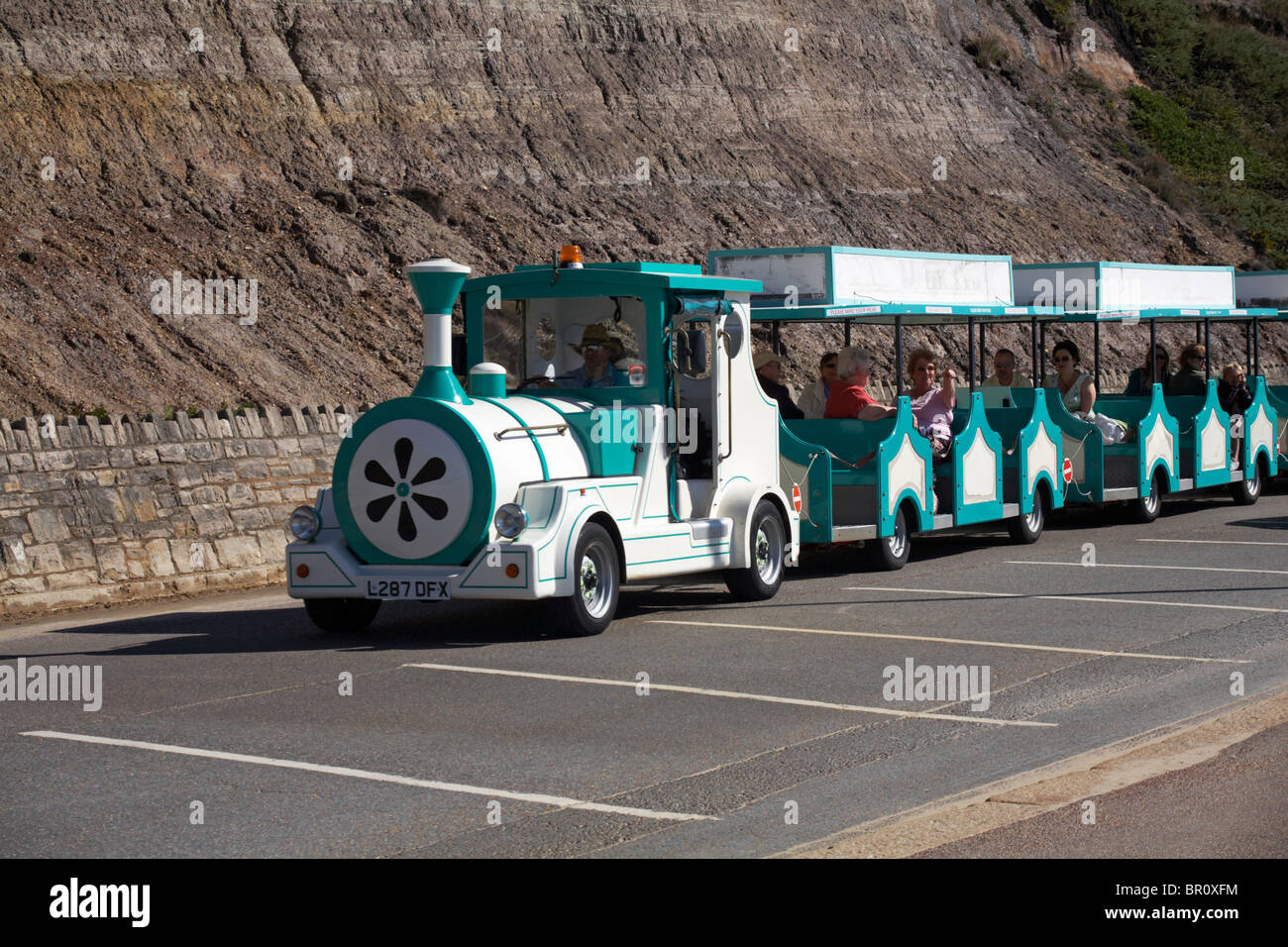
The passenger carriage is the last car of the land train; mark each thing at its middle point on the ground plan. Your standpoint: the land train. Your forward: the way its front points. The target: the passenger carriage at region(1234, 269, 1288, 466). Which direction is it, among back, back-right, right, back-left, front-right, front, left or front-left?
back

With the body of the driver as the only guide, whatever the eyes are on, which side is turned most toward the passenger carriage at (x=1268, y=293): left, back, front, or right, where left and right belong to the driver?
back

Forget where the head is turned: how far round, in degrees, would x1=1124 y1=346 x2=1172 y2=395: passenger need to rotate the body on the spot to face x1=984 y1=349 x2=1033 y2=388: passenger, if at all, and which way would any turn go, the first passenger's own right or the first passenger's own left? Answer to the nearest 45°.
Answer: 0° — they already face them

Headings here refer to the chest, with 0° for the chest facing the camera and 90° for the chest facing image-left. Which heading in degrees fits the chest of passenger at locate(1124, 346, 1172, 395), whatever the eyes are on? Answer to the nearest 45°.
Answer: approximately 45°

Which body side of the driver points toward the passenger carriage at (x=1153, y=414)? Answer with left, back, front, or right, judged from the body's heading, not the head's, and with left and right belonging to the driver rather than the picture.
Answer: back

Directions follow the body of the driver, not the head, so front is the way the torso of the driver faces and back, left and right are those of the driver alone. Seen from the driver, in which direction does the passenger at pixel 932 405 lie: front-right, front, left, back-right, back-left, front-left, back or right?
back

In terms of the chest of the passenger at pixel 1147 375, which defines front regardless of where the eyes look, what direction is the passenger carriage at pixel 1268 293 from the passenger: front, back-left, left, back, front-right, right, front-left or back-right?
back
